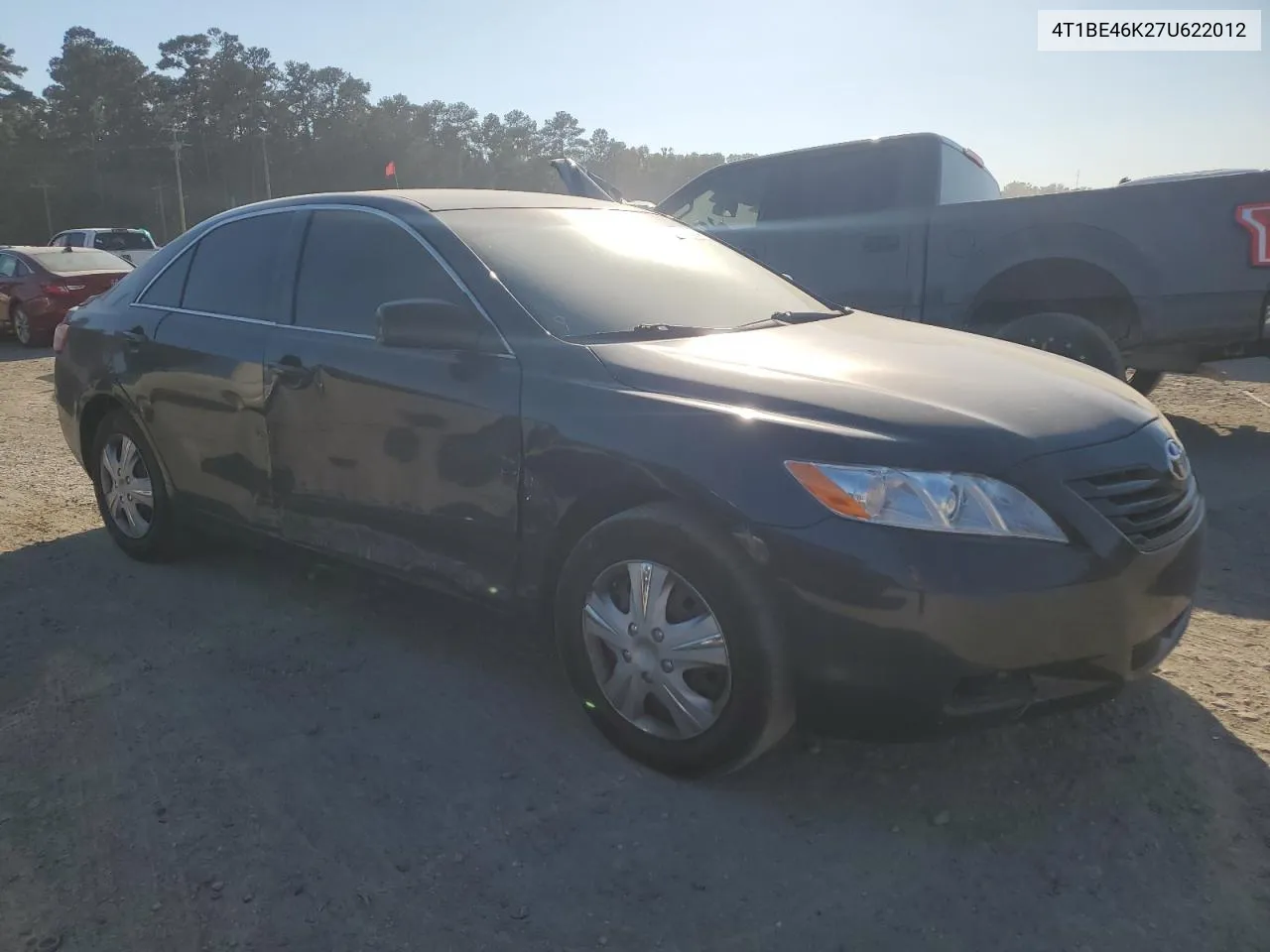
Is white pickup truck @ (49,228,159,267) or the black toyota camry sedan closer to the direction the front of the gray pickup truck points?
the white pickup truck

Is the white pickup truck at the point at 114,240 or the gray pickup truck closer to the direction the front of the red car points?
the white pickup truck

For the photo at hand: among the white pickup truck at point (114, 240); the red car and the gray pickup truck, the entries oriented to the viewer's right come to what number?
0

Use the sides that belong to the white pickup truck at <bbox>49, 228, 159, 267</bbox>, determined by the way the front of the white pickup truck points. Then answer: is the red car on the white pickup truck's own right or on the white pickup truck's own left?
on the white pickup truck's own left

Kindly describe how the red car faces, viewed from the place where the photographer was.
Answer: facing away from the viewer and to the left of the viewer

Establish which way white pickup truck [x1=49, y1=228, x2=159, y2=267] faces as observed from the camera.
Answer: facing away from the viewer and to the left of the viewer

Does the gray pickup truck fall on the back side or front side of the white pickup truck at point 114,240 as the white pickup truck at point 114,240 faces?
on the back side

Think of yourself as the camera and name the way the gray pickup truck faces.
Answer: facing away from the viewer and to the left of the viewer

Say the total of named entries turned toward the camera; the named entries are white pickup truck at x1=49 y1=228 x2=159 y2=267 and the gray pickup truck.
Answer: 0

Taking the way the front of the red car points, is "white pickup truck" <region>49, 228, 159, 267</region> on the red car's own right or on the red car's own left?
on the red car's own right

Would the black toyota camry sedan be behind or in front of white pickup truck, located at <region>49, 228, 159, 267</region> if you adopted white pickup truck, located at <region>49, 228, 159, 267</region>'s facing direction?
behind

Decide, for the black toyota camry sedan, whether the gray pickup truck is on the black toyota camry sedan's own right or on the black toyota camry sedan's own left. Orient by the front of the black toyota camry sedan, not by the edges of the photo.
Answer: on the black toyota camry sedan's own left

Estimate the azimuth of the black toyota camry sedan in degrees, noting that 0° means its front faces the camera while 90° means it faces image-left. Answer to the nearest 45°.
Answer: approximately 315°

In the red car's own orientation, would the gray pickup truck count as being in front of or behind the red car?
behind

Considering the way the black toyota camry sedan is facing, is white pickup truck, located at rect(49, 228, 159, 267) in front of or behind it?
behind
